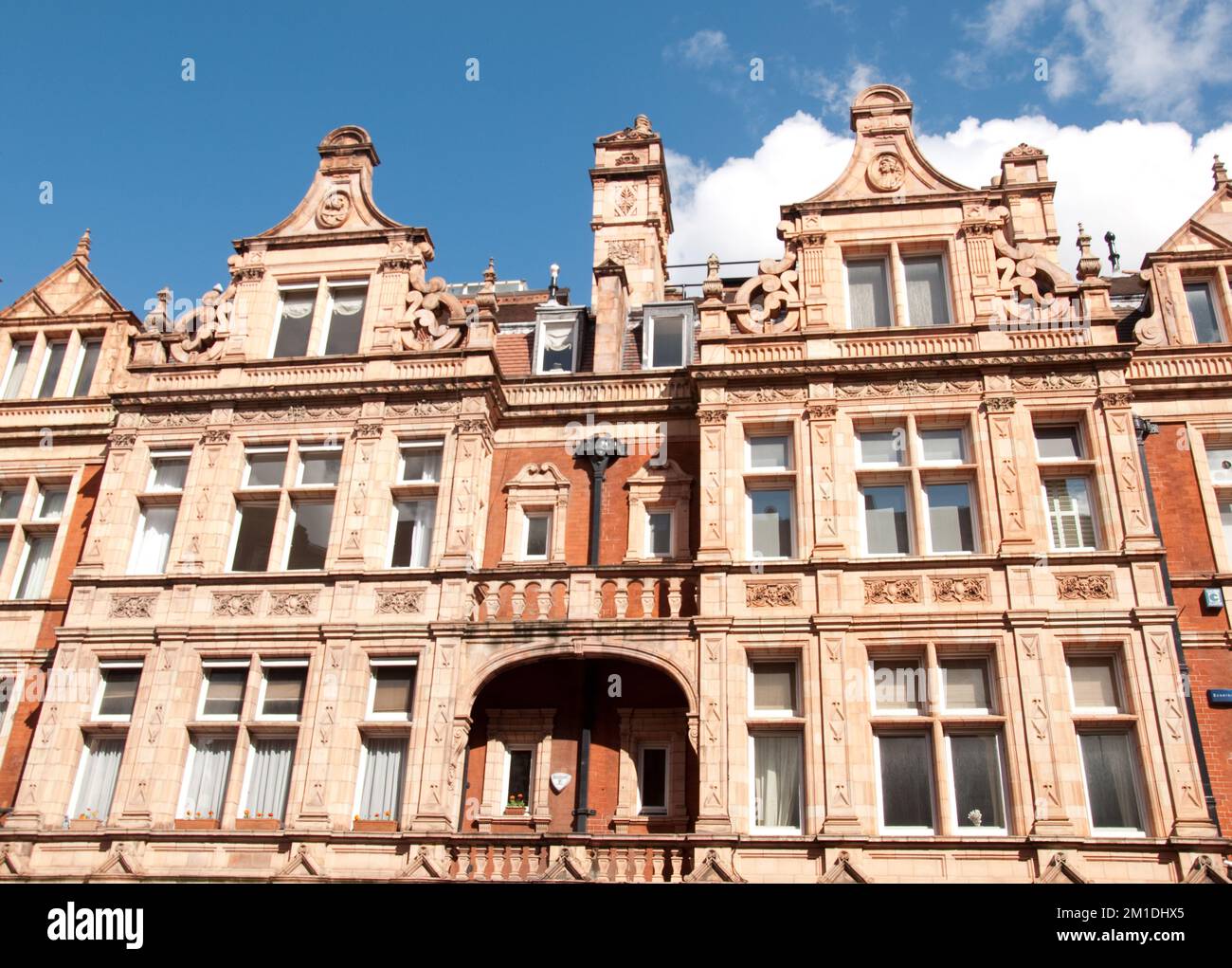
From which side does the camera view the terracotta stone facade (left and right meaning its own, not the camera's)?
front
